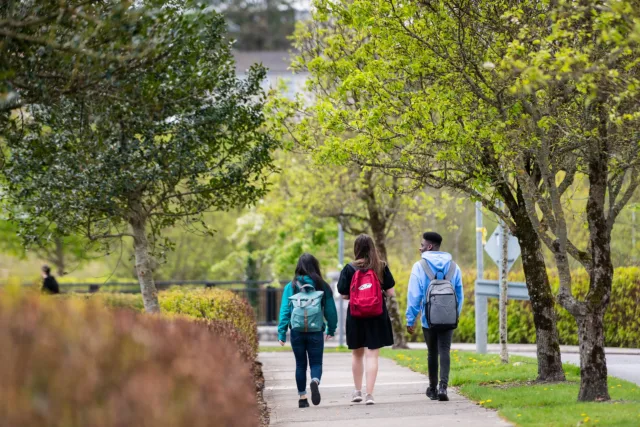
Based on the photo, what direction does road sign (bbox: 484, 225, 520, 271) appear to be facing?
away from the camera

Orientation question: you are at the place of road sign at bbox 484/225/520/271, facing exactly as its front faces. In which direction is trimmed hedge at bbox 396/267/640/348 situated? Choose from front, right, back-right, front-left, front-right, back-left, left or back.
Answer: front

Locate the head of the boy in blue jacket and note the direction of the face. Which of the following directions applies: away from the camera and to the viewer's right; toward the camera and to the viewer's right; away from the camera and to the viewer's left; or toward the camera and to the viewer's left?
away from the camera and to the viewer's left

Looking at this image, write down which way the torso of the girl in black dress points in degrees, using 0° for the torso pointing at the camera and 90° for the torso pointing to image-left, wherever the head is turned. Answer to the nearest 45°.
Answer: approximately 180°

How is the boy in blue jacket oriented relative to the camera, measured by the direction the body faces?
away from the camera

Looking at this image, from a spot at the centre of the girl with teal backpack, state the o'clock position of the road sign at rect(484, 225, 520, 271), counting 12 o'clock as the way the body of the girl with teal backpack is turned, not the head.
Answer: The road sign is roughly at 1 o'clock from the girl with teal backpack.

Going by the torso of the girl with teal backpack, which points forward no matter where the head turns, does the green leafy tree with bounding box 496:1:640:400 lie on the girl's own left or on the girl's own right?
on the girl's own right

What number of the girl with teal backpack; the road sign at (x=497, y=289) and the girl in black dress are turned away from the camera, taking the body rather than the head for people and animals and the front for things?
3

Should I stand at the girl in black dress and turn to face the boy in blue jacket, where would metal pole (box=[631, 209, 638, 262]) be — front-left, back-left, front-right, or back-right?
front-left

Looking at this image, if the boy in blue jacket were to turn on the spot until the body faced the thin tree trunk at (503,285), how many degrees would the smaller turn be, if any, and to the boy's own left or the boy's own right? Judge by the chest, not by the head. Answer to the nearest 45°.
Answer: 0° — they already face it

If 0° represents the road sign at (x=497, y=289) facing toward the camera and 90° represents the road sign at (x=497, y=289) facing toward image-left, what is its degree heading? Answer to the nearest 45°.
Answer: approximately 180°

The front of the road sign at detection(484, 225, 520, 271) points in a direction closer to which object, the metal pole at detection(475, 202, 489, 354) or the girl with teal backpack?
the metal pole
